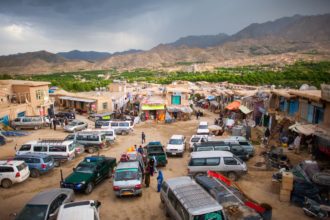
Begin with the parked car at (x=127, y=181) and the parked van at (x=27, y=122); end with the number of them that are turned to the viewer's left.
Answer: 1

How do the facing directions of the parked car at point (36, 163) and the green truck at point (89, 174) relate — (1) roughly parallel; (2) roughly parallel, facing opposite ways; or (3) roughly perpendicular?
roughly perpendicular

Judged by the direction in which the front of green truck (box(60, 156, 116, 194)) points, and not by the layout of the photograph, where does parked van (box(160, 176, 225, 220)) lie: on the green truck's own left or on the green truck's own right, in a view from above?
on the green truck's own left

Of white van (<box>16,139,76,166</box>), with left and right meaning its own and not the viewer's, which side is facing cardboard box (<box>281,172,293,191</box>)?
back

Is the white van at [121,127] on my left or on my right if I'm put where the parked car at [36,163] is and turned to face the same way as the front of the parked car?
on my right

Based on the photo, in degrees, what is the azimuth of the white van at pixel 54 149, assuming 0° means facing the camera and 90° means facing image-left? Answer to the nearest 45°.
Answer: approximately 135°

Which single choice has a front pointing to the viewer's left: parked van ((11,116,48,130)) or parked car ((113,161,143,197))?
parked van ((11,116,48,130))
